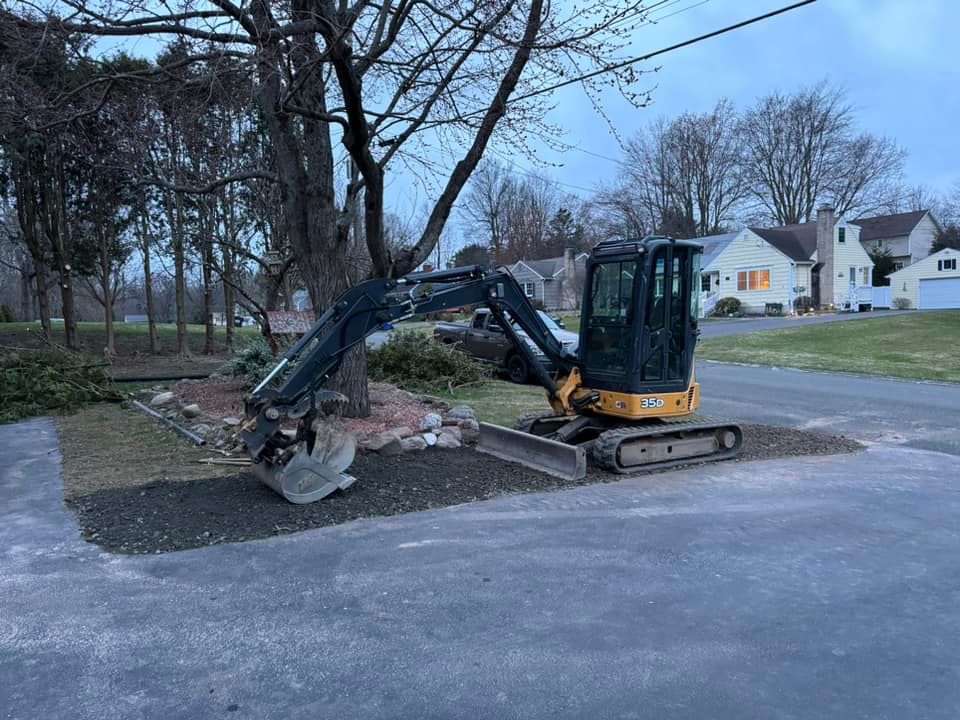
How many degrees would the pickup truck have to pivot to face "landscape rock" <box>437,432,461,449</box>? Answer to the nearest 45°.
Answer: approximately 45° to its right

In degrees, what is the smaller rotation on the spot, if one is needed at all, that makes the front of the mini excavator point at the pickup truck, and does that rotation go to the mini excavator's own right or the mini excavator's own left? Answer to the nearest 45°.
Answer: approximately 135° to the mini excavator's own right

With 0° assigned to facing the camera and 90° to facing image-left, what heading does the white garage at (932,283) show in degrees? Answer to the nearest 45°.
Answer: approximately 0°

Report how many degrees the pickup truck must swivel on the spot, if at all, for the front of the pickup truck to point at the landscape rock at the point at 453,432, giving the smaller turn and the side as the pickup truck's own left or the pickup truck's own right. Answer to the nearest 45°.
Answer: approximately 45° to the pickup truck's own right
